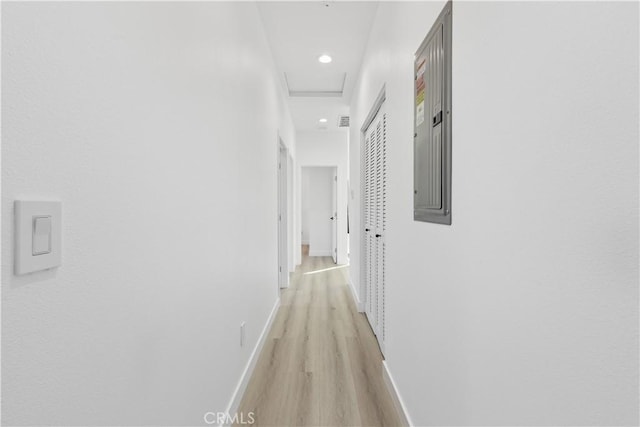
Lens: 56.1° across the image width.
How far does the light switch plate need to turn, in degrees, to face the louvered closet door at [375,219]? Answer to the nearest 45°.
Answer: approximately 90° to its left

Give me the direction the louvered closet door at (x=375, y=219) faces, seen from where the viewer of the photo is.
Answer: facing to the left of the viewer

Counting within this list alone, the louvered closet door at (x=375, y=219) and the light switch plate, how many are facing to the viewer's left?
1

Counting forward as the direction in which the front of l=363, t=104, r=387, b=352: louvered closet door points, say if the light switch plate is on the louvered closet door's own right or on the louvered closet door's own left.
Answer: on the louvered closet door's own left

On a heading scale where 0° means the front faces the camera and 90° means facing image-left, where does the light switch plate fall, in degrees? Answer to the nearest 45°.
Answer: approximately 315°

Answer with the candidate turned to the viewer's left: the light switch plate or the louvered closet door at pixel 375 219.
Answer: the louvered closet door

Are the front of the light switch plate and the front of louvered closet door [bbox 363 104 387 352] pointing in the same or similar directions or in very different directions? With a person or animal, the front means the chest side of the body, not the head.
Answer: very different directions
